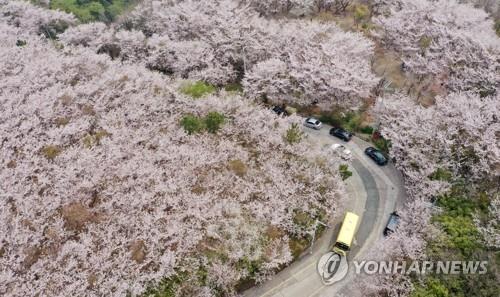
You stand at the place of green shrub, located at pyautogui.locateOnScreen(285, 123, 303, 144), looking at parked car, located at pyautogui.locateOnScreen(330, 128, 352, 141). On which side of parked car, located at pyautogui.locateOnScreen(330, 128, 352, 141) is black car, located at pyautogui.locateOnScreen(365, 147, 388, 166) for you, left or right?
right

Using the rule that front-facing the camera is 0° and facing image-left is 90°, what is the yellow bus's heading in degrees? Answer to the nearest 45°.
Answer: approximately 0°

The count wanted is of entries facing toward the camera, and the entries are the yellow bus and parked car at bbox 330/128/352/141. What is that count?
1

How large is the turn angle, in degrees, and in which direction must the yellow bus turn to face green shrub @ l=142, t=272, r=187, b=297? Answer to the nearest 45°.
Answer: approximately 45° to its right

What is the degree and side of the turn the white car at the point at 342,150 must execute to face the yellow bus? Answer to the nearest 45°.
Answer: approximately 45° to its right

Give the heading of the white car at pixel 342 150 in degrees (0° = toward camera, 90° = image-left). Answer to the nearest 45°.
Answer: approximately 315°
